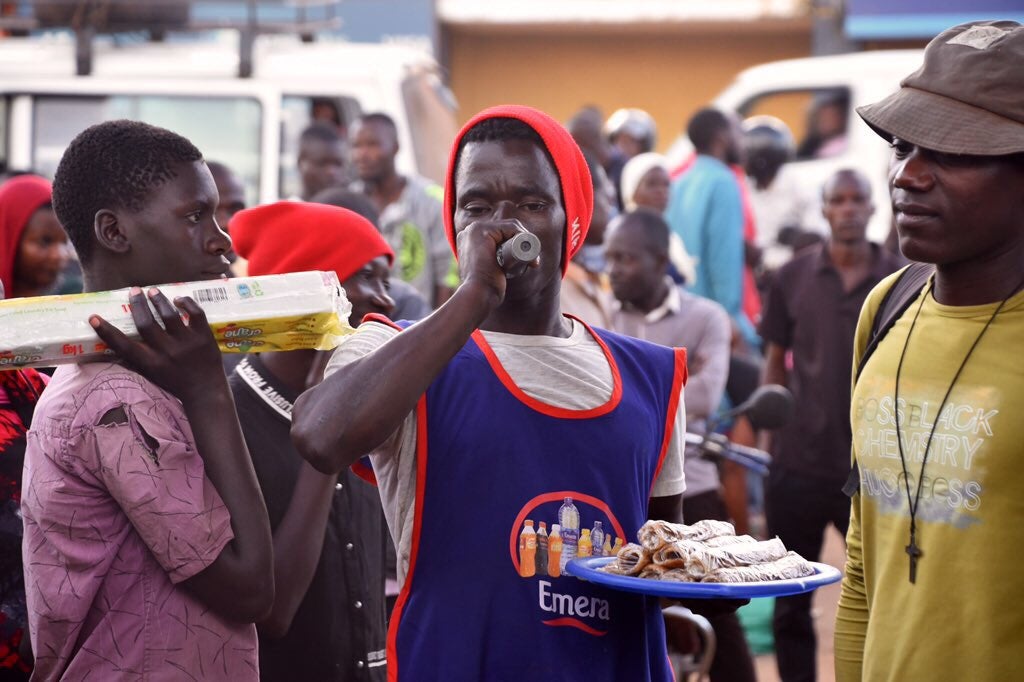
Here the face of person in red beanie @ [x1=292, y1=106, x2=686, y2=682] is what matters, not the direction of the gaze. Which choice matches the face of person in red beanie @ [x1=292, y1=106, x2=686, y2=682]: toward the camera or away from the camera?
toward the camera

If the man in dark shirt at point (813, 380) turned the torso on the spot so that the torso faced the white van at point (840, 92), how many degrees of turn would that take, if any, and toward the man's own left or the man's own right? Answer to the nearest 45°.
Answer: approximately 180°

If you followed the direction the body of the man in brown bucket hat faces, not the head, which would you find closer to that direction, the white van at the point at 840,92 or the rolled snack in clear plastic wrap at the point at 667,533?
the rolled snack in clear plastic wrap

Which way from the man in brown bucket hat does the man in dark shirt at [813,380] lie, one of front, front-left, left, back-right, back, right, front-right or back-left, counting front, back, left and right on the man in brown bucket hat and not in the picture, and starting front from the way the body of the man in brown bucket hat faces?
back-right

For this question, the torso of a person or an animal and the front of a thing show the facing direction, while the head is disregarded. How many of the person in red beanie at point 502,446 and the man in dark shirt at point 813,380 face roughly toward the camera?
2

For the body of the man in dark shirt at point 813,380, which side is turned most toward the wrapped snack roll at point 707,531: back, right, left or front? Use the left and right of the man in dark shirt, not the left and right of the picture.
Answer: front

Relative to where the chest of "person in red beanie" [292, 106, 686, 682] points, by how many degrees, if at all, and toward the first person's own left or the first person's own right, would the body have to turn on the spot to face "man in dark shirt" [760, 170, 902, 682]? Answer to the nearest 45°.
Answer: approximately 180°

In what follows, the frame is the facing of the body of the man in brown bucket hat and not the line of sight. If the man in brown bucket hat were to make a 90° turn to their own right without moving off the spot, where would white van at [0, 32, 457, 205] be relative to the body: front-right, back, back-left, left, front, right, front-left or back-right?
front

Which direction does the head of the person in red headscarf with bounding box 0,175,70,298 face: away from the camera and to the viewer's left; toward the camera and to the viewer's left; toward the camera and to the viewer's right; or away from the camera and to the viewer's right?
toward the camera and to the viewer's right

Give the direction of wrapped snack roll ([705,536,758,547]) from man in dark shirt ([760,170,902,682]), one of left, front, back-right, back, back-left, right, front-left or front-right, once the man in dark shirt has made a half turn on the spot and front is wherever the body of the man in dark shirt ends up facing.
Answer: back

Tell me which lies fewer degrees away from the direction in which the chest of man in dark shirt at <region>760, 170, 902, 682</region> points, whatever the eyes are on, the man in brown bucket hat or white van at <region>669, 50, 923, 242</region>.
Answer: the man in brown bucket hat

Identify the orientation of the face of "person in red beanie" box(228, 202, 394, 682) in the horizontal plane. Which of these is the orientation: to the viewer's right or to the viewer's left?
to the viewer's right

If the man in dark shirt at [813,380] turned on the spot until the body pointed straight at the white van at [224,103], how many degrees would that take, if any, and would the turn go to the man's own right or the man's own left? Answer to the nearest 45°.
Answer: approximately 135° to the man's own right

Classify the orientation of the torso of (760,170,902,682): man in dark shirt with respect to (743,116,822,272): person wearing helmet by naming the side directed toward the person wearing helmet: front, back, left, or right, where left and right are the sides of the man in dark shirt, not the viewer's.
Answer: back

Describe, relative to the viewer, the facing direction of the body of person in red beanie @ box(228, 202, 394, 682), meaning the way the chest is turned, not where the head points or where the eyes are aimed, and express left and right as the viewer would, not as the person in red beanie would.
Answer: facing the viewer and to the right of the viewer

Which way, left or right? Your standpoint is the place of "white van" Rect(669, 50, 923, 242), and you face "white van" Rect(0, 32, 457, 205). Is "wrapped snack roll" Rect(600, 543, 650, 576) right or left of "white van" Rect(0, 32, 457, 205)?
left

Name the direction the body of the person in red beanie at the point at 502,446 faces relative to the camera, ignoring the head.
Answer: toward the camera
